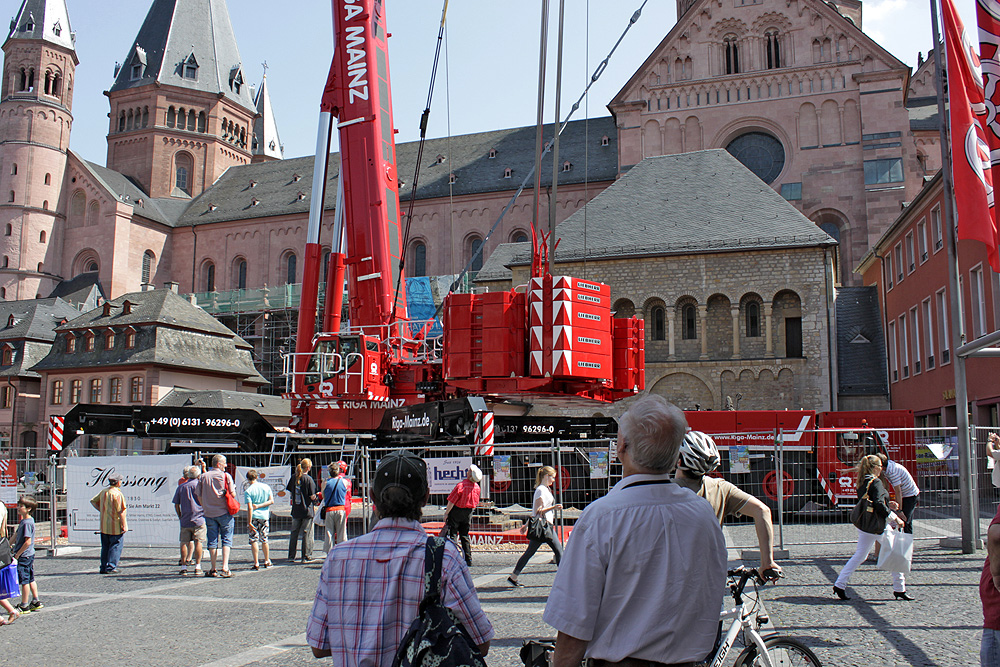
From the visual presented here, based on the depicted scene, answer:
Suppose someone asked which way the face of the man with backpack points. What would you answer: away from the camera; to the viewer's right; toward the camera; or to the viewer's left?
away from the camera

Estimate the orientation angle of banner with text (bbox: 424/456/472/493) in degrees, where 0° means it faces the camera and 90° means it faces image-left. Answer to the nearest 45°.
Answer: approximately 0°

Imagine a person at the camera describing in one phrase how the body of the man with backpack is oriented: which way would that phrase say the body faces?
away from the camera

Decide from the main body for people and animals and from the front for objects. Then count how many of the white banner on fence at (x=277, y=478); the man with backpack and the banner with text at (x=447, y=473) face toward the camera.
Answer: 2

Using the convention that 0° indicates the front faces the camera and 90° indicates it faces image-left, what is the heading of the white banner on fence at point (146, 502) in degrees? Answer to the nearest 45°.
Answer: approximately 0°

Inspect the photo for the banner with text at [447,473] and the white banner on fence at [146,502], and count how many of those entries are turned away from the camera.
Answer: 0

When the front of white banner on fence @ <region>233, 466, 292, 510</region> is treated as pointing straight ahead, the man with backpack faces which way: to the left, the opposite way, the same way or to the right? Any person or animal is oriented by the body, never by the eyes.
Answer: the opposite way

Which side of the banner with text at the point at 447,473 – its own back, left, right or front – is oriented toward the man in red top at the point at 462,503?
front

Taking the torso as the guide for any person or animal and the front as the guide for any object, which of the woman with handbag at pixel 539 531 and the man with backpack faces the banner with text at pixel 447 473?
the man with backpack
